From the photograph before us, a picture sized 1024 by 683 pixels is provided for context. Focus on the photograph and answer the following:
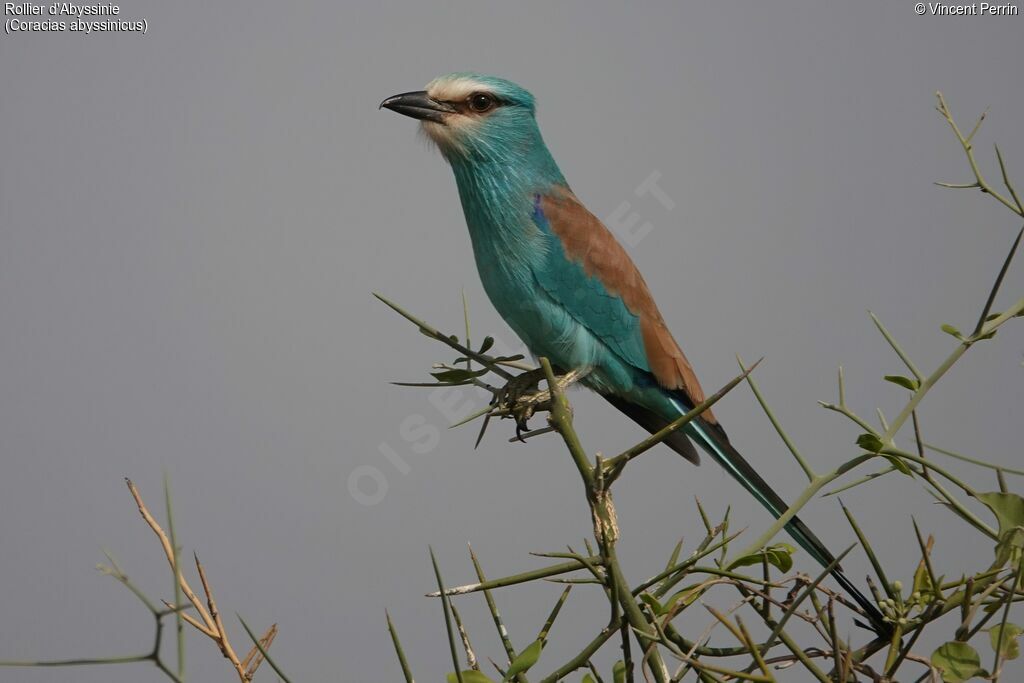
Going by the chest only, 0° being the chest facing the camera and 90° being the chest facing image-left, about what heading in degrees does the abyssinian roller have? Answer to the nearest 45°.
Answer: approximately 90°
